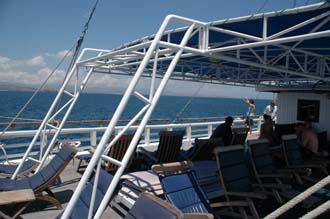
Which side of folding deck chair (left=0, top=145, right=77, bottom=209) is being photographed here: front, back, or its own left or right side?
left

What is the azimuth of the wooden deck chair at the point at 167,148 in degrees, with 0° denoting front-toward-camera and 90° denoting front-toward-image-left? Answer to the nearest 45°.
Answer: approximately 135°

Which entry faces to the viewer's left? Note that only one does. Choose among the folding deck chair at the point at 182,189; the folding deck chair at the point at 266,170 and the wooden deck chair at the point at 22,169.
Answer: the wooden deck chair

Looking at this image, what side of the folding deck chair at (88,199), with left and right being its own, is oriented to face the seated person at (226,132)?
back

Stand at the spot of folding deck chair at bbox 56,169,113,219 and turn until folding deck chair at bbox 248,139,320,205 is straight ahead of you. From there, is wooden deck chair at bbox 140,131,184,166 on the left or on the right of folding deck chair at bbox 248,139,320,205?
left

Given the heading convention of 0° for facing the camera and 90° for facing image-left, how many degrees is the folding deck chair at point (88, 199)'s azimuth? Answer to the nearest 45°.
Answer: approximately 45°

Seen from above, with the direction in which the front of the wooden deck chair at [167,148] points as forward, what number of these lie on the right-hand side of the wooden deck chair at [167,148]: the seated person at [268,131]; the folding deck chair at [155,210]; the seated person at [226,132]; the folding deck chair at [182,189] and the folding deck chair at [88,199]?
2

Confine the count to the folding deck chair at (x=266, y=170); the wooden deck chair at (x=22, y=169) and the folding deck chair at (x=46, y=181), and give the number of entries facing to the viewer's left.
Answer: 2

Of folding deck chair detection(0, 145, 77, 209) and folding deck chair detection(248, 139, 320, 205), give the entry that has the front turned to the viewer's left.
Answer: folding deck chair detection(0, 145, 77, 209)

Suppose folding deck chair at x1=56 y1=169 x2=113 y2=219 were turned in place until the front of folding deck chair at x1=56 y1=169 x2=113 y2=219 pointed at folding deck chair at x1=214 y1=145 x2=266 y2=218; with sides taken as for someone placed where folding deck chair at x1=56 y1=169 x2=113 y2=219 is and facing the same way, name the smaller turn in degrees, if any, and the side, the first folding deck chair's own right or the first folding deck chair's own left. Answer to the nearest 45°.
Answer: approximately 135° to the first folding deck chair's own left

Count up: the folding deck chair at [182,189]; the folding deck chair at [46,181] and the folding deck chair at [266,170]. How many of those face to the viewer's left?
1

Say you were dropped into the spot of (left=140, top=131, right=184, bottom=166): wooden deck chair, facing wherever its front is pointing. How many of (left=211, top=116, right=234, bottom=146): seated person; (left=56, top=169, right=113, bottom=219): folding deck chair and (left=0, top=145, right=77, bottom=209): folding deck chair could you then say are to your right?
1
